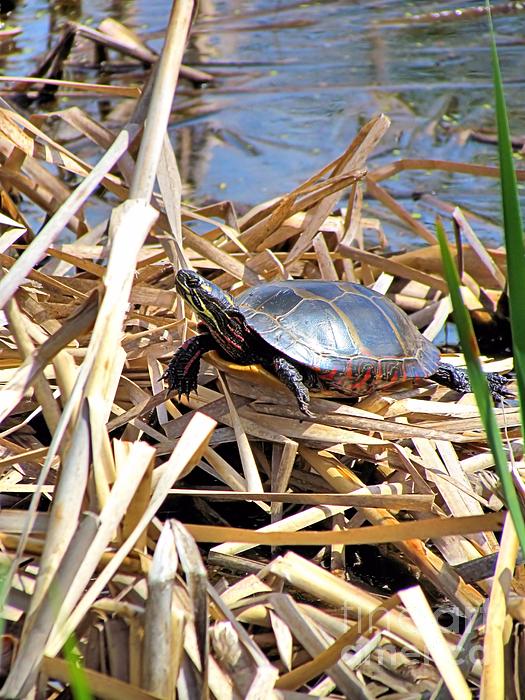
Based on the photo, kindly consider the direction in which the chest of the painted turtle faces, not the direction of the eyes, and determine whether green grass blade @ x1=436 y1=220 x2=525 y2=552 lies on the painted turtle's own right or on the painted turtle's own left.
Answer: on the painted turtle's own left

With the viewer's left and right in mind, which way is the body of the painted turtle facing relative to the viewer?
facing the viewer and to the left of the viewer
